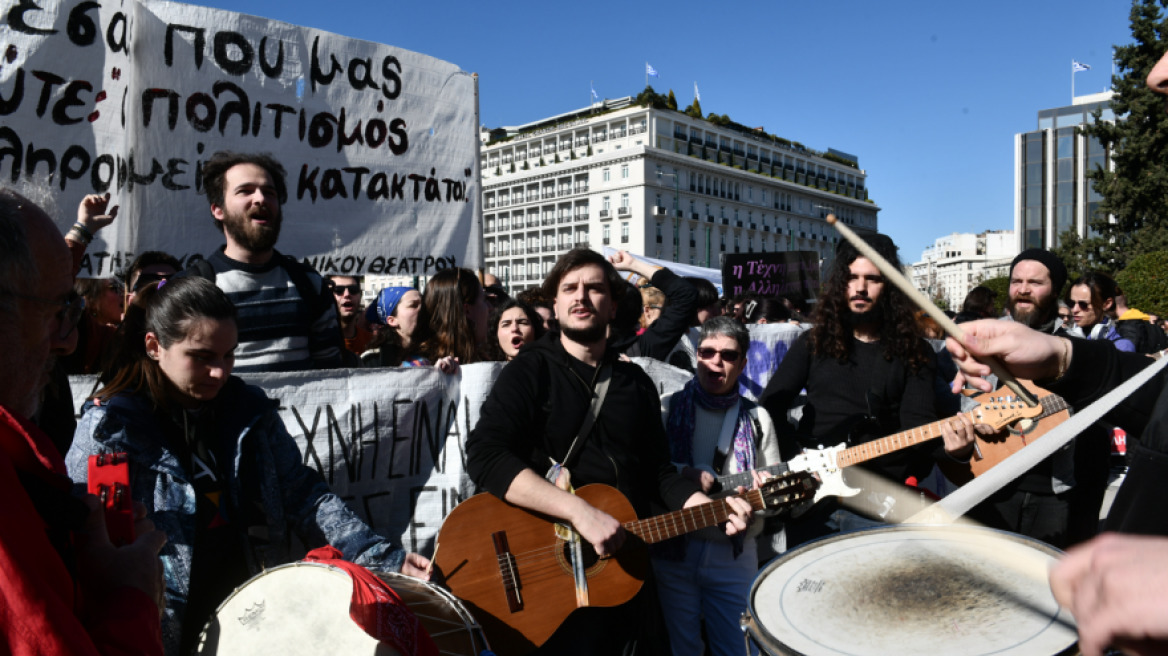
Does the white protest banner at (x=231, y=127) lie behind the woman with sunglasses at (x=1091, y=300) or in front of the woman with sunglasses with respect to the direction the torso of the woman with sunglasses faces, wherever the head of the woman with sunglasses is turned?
in front

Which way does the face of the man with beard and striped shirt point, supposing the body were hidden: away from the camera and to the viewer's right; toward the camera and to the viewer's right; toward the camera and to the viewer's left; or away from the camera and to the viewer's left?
toward the camera and to the viewer's right

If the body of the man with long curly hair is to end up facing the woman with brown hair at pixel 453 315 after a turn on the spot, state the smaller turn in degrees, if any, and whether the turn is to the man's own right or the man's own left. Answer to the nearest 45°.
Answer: approximately 90° to the man's own right

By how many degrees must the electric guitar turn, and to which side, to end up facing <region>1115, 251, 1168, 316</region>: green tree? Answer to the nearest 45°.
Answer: approximately 180°

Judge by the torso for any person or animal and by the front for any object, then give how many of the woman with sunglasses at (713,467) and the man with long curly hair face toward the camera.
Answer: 2

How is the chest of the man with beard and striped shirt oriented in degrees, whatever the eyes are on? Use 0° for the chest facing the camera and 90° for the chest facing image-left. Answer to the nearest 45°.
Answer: approximately 0°

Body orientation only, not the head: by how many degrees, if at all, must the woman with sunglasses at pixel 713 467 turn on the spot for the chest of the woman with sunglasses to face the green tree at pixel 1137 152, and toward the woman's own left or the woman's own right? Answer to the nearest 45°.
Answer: approximately 135° to the woman's own left

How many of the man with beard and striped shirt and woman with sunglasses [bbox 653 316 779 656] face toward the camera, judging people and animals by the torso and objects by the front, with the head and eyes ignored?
2

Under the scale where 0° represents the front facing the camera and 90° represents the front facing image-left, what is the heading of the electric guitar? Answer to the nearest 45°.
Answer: approximately 0°
